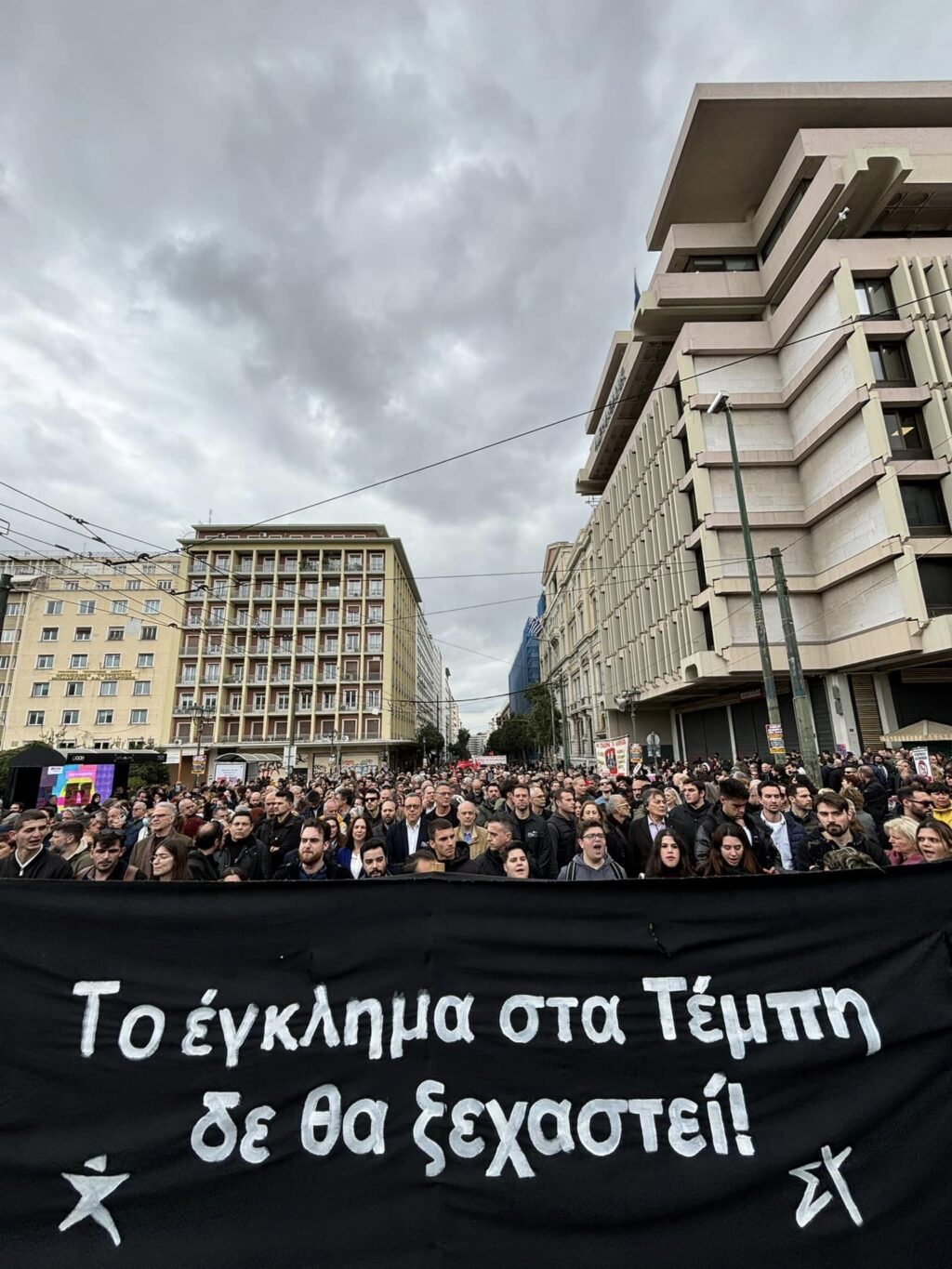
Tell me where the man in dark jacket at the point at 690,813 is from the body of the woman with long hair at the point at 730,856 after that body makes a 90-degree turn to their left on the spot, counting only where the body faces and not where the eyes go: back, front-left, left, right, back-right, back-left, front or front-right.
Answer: left

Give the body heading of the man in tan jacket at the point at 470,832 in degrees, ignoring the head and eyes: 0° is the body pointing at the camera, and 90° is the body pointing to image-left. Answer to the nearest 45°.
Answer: approximately 0°

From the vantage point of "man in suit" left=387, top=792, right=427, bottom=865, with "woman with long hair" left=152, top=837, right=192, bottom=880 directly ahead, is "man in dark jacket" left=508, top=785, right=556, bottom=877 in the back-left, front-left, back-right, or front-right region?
back-left

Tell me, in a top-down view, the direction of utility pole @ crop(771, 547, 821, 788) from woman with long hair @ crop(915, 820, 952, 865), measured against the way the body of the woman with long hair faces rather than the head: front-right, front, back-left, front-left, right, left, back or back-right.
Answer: back-right

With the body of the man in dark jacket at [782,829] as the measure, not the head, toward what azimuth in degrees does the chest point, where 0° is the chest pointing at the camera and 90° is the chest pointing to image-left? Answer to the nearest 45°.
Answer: approximately 0°

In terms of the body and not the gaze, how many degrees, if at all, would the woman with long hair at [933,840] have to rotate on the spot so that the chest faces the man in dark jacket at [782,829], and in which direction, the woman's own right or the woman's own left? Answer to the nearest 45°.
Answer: approximately 90° to the woman's own right

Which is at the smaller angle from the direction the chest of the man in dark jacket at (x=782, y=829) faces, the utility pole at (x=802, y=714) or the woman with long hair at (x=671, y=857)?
the woman with long hair
